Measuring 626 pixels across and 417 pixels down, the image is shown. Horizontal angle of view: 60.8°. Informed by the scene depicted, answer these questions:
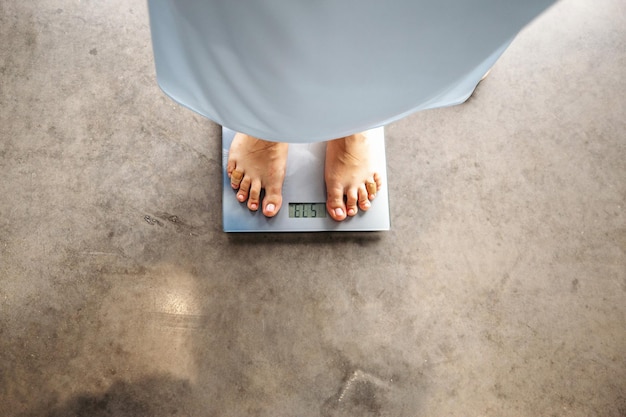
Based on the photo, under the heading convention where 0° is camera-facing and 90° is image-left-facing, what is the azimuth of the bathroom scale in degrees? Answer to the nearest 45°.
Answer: approximately 0°
